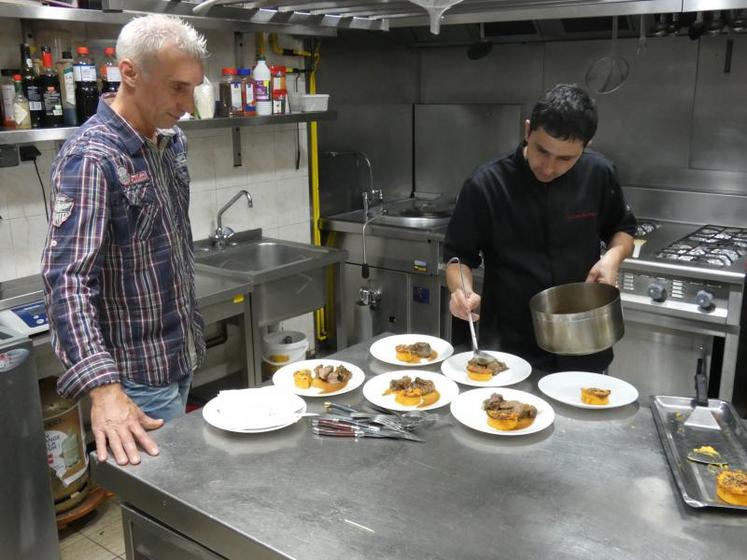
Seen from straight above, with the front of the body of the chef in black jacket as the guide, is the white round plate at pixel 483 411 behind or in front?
in front

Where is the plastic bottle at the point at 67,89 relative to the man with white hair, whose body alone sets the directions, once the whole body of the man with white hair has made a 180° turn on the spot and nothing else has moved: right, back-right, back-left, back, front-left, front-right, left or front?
front-right

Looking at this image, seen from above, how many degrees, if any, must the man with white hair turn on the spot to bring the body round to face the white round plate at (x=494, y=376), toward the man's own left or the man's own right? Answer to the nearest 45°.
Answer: approximately 45° to the man's own left

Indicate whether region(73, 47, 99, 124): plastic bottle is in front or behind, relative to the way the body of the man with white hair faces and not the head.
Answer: behind

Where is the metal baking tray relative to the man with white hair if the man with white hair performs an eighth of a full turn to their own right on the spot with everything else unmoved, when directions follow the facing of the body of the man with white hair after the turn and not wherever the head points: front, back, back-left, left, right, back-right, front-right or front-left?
front-left

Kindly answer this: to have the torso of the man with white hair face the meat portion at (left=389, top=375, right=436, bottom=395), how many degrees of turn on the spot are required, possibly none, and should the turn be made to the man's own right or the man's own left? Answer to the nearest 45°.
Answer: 0° — they already face it

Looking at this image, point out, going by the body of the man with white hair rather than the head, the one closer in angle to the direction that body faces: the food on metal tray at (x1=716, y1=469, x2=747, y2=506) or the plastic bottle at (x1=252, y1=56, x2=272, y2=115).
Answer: the food on metal tray

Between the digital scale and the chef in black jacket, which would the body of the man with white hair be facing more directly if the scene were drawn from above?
the chef in black jacket

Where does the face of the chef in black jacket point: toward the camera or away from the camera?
toward the camera

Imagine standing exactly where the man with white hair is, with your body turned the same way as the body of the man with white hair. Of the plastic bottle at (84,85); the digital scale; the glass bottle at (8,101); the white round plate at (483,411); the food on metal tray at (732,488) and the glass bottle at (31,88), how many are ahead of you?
2

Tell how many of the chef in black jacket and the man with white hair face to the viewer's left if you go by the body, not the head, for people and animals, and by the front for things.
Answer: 0

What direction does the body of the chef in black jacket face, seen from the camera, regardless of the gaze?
toward the camera

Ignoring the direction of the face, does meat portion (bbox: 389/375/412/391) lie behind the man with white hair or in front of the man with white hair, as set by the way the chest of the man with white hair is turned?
in front

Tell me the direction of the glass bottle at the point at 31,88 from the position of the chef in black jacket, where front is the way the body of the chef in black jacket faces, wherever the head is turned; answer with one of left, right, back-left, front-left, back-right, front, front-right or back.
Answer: right

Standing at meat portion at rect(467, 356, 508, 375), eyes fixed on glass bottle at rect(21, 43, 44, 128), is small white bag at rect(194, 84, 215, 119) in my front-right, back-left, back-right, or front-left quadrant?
front-right

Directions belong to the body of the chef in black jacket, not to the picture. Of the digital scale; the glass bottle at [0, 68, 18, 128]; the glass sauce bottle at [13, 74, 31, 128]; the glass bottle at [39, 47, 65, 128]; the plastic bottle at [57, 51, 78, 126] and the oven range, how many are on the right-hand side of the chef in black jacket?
5

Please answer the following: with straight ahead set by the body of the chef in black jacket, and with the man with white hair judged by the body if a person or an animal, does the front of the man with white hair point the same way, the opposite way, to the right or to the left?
to the left

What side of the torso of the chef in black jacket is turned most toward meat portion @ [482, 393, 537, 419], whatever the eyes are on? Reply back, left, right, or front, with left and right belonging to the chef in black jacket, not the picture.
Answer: front

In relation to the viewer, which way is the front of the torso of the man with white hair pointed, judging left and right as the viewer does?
facing the viewer and to the right of the viewer
